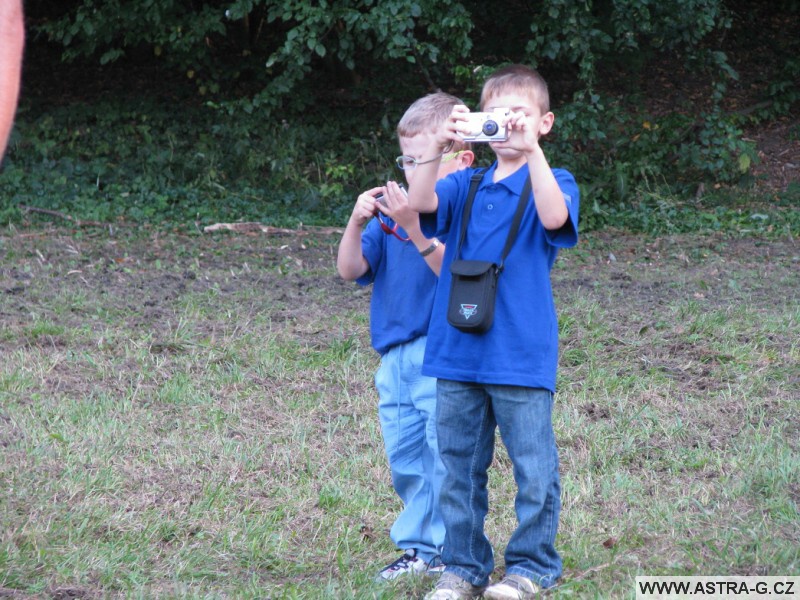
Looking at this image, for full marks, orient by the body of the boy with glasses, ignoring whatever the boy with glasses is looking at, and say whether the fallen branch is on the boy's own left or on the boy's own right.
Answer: on the boy's own right

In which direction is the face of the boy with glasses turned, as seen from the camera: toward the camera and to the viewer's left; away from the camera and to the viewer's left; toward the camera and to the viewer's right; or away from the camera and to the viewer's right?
toward the camera and to the viewer's left

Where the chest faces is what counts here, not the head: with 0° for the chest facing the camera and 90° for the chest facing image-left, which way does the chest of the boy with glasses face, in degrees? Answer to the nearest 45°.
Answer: approximately 45°
